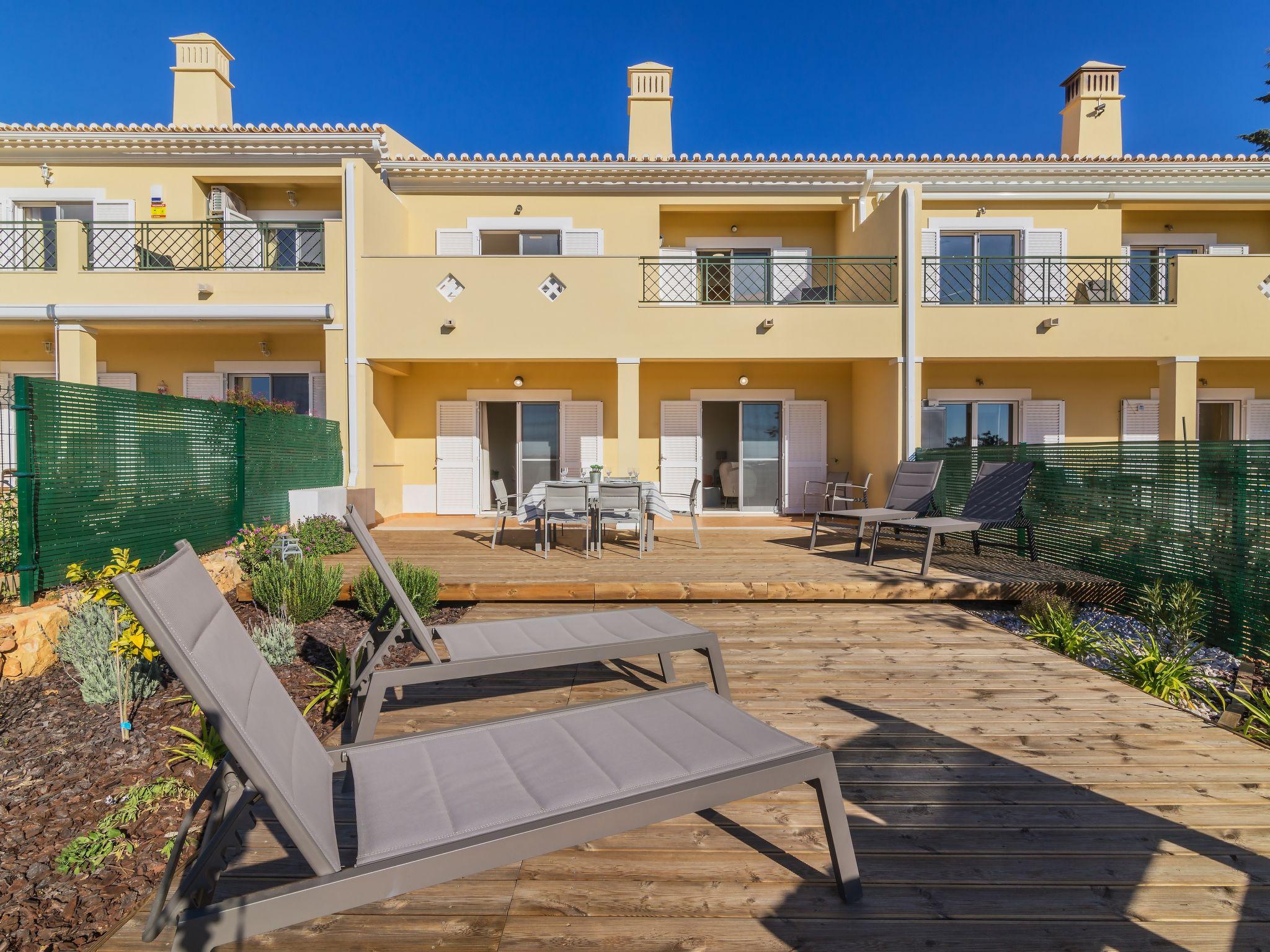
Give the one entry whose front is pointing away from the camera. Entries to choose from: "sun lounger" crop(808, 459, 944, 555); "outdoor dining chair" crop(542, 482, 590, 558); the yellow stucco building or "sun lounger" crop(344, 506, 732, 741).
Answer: the outdoor dining chair

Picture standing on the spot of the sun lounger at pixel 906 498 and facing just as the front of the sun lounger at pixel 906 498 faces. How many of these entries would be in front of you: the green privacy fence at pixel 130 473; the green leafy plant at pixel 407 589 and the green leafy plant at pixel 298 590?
3

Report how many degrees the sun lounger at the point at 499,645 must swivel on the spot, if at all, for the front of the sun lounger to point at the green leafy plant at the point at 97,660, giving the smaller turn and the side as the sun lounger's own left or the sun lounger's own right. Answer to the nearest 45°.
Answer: approximately 180°

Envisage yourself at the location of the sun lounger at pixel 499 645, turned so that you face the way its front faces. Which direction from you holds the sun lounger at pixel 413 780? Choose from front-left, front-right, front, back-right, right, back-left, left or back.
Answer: right

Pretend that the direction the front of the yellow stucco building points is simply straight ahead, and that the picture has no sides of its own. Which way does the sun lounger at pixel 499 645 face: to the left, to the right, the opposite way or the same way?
to the left

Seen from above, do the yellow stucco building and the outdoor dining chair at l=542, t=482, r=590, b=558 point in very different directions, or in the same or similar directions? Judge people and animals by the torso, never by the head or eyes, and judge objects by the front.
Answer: very different directions

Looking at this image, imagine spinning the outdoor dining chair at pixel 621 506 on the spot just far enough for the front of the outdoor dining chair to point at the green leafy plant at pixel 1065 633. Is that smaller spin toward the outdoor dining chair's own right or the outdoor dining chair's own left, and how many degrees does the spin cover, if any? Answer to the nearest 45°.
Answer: approximately 135° to the outdoor dining chair's own right

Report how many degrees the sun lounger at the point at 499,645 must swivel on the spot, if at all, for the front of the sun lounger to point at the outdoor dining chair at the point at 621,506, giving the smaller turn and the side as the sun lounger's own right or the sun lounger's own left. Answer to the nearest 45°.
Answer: approximately 90° to the sun lounger's own left

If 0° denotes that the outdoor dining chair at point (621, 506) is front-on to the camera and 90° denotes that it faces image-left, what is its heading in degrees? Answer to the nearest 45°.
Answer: approximately 180°

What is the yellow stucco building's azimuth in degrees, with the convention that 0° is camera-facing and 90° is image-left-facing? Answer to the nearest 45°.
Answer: approximately 0°

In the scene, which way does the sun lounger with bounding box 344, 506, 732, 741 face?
to the viewer's right

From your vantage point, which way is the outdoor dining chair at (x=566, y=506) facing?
away from the camera

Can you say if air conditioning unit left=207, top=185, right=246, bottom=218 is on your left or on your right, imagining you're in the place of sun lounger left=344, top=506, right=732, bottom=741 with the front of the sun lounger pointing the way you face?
on your left
